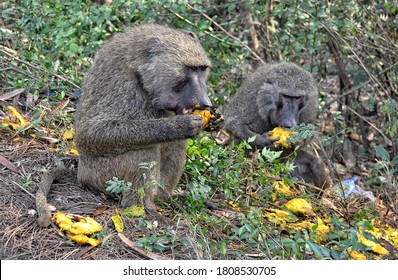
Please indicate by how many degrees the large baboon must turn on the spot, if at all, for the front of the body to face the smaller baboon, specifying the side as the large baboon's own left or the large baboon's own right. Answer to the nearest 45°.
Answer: approximately 45° to the large baboon's own left

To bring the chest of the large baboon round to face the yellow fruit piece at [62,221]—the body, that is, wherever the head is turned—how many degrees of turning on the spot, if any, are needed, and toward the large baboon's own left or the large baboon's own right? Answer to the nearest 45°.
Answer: approximately 135° to the large baboon's own right

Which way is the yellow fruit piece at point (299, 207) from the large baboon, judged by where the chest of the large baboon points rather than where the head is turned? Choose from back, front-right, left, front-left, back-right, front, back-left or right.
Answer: front

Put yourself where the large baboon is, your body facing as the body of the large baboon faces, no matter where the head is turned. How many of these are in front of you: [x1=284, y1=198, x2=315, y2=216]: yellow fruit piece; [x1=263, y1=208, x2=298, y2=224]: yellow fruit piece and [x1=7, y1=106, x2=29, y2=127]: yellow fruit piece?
2

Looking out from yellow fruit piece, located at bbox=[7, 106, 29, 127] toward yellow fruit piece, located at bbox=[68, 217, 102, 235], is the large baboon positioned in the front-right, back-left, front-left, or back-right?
front-left

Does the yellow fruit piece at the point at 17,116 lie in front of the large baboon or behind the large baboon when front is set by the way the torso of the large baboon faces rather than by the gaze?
behind

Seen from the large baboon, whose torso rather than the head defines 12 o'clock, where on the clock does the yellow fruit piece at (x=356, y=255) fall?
The yellow fruit piece is roughly at 1 o'clock from the large baboon.

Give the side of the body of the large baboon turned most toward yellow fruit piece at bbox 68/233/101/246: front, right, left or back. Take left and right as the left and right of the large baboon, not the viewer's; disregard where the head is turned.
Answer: right

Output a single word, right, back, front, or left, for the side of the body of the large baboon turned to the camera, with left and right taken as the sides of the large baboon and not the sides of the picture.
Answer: right

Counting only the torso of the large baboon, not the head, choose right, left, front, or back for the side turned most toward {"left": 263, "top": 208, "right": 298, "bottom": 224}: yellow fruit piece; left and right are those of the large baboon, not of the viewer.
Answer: front
